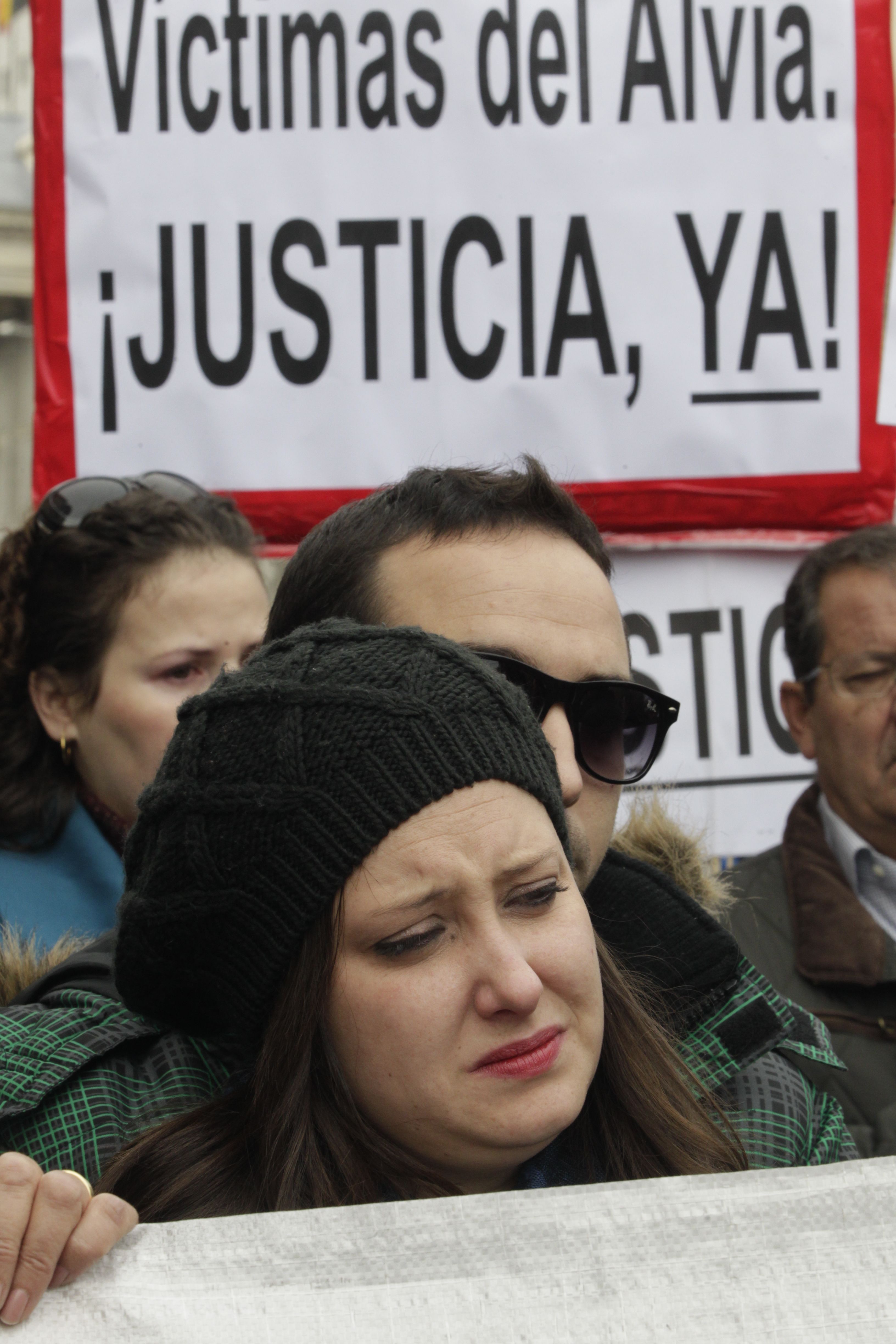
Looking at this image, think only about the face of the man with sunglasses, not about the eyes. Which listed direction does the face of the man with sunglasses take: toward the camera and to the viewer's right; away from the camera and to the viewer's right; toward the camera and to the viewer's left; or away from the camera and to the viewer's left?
toward the camera and to the viewer's right

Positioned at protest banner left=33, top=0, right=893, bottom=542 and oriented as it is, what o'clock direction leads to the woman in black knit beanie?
The woman in black knit beanie is roughly at 12 o'clock from the protest banner.

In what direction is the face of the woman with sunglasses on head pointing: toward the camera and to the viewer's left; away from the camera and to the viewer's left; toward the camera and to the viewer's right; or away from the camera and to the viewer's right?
toward the camera and to the viewer's right

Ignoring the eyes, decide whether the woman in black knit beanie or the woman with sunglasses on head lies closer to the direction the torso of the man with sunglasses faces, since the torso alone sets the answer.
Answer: the woman in black knit beanie
